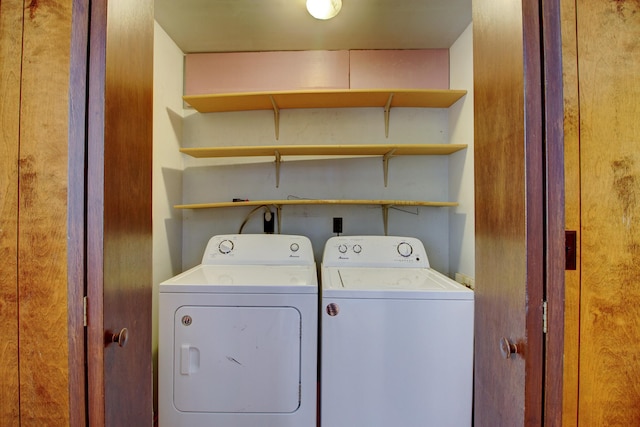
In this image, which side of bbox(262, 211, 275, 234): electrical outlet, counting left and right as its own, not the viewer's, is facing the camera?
front

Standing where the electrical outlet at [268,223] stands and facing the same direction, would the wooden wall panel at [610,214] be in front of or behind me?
in front

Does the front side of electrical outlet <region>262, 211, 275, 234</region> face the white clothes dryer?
yes

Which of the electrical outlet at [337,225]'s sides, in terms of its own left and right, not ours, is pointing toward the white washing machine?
front

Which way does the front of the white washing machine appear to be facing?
toward the camera

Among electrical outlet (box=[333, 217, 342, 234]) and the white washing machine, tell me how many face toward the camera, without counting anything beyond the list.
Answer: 2

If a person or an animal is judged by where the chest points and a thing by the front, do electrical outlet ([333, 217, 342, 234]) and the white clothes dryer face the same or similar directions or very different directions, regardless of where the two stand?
same or similar directions

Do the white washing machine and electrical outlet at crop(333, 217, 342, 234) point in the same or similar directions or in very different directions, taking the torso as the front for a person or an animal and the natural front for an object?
same or similar directions

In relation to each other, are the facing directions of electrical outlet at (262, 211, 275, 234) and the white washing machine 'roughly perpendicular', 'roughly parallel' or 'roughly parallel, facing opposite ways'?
roughly parallel
